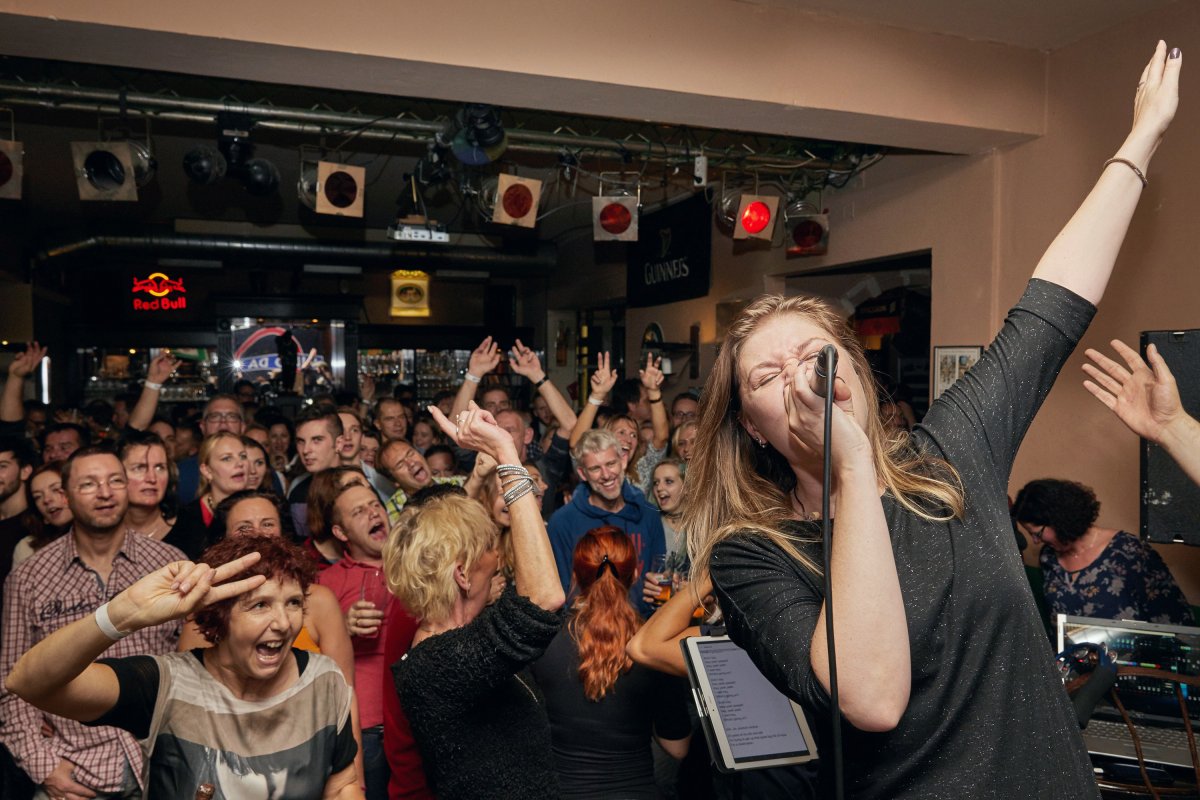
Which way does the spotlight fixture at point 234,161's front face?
toward the camera

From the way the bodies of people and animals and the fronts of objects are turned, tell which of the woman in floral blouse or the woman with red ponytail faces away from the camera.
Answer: the woman with red ponytail

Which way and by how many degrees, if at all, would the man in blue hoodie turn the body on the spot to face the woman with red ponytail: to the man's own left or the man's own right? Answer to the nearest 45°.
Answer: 0° — they already face them

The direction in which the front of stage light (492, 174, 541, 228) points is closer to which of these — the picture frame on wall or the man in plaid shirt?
the man in plaid shirt

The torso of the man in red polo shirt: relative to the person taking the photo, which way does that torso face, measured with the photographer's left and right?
facing the viewer and to the right of the viewer

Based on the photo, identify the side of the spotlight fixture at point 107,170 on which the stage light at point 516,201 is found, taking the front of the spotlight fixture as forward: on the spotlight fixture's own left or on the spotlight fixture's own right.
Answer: on the spotlight fixture's own left

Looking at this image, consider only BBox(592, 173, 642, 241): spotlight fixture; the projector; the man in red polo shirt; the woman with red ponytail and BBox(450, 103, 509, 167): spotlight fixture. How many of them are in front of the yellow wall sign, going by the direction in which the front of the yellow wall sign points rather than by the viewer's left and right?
5

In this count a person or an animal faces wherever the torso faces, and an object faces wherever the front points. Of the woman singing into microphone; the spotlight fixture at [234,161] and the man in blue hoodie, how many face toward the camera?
3

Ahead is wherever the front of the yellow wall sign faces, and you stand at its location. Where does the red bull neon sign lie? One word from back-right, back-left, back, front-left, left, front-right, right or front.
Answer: right

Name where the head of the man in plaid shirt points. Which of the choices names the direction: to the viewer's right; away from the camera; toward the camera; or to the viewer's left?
toward the camera

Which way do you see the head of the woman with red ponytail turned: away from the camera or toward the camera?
away from the camera

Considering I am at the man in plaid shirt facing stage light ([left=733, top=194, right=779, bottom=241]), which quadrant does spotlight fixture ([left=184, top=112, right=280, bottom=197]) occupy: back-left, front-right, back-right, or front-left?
front-left

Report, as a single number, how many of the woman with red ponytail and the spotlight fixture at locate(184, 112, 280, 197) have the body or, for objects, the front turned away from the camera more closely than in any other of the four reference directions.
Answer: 1

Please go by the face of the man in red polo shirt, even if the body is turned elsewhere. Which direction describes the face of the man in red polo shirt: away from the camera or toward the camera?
toward the camera

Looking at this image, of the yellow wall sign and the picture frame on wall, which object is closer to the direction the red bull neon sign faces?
the picture frame on wall

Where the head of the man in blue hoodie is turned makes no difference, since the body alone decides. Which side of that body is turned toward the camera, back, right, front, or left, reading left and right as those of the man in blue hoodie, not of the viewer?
front

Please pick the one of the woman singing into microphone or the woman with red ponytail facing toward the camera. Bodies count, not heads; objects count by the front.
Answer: the woman singing into microphone

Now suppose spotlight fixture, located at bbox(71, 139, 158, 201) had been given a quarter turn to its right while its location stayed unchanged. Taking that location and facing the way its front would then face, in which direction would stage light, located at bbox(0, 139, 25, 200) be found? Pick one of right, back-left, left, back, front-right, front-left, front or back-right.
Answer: front-left

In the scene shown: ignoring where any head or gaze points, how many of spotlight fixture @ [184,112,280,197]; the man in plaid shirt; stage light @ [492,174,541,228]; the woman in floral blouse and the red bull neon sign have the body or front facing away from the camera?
0
